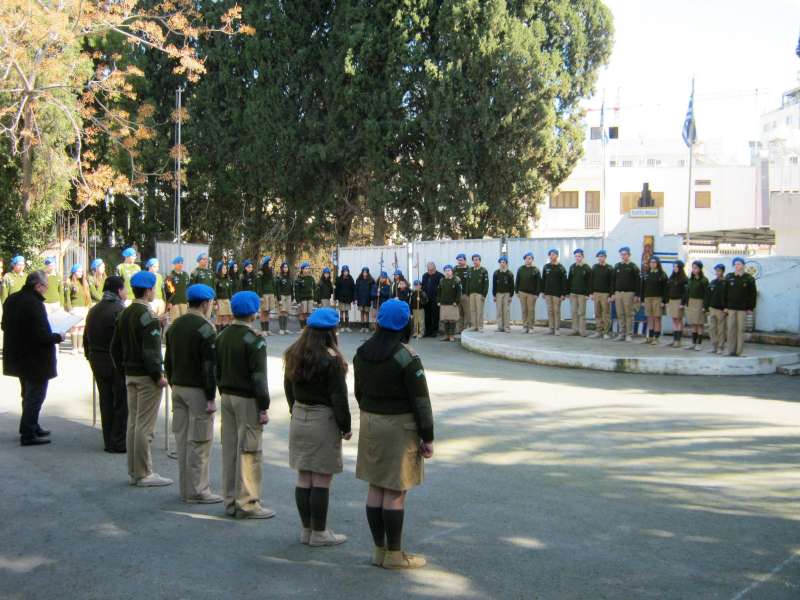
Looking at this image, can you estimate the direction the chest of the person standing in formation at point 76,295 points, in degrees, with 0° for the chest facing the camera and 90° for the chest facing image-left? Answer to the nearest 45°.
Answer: approximately 315°

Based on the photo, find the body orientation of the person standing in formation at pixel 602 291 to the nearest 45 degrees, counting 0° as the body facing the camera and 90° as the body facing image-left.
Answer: approximately 45°

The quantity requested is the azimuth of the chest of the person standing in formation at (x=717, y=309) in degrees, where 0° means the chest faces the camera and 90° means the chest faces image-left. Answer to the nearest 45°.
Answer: approximately 45°

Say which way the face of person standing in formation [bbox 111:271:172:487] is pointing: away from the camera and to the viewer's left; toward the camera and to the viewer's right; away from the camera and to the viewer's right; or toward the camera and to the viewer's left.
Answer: away from the camera and to the viewer's right

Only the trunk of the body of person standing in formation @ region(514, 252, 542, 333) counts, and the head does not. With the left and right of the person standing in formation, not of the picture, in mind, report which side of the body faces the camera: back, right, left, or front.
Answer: front

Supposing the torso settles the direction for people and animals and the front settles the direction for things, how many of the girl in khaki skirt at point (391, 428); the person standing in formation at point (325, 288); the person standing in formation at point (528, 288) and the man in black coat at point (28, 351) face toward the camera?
2

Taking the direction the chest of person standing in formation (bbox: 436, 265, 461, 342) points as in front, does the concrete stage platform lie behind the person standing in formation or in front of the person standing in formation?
in front

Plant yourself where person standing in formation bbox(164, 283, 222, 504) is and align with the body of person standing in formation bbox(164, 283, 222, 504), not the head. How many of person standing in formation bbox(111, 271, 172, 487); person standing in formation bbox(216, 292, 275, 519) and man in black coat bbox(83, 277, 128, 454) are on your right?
1

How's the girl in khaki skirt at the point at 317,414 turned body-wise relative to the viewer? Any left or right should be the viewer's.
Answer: facing away from the viewer and to the right of the viewer

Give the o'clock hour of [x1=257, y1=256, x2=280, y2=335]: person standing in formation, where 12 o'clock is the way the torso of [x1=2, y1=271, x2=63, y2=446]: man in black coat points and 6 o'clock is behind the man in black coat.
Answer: The person standing in formation is roughly at 10 o'clock from the man in black coat.

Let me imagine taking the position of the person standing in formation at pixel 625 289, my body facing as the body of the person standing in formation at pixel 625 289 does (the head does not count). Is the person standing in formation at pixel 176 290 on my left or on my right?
on my right

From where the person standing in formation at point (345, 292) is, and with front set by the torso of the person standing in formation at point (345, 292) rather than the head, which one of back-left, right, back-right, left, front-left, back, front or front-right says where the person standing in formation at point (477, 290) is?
front-left
